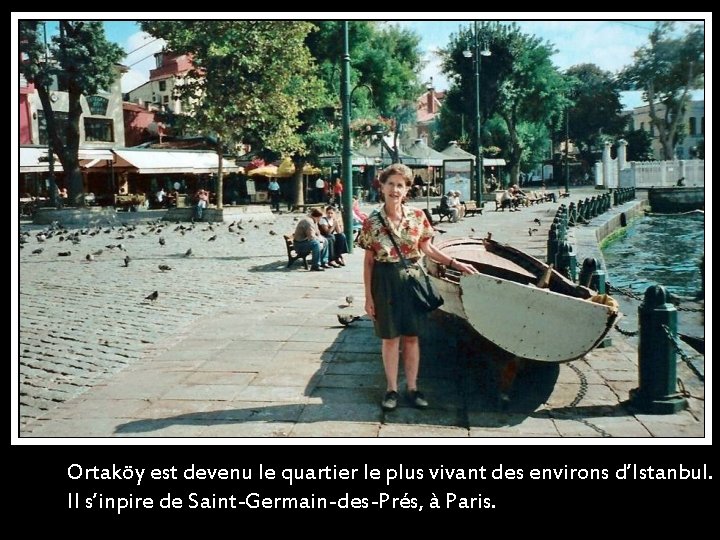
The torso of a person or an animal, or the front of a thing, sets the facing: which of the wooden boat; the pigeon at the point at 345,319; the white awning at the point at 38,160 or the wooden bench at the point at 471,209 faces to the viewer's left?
the pigeon

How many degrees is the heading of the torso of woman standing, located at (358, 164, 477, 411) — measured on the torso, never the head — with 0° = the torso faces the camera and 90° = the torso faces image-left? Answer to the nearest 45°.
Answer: approximately 0°

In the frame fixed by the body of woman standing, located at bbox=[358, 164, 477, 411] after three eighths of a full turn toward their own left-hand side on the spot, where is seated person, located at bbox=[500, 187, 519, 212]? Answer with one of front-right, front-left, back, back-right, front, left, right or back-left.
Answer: front-left

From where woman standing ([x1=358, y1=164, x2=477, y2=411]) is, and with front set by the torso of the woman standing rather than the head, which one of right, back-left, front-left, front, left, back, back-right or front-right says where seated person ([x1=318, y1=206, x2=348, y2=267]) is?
back

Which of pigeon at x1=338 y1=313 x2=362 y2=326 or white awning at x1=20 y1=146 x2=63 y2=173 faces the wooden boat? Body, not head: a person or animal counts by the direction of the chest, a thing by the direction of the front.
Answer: the white awning

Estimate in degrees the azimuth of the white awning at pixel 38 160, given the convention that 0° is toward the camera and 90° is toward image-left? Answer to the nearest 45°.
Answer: approximately 0°
